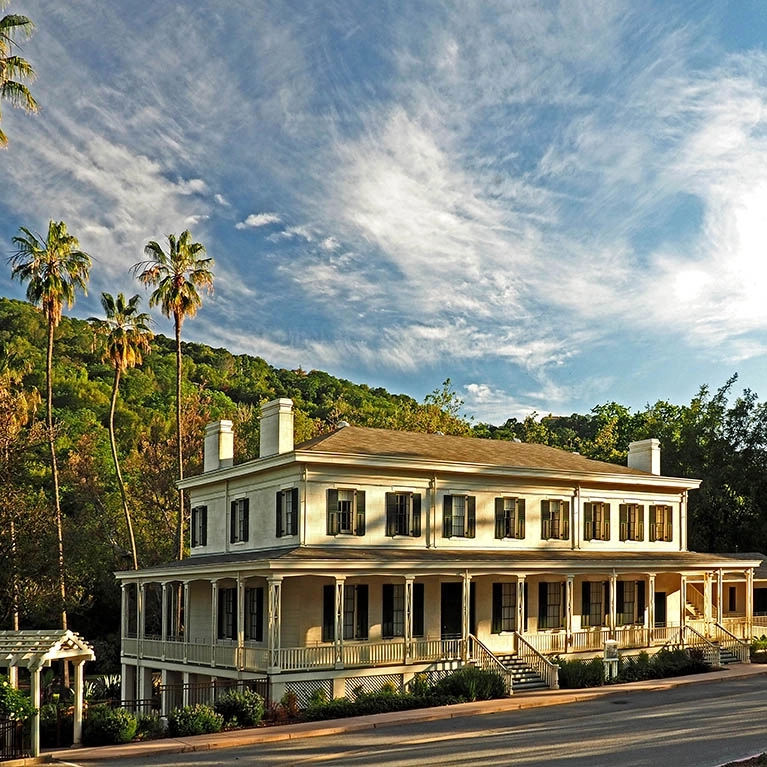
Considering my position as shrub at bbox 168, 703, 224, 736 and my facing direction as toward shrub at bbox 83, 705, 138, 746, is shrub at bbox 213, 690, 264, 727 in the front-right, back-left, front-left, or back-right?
back-right

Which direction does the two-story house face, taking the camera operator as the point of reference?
facing the viewer and to the right of the viewer

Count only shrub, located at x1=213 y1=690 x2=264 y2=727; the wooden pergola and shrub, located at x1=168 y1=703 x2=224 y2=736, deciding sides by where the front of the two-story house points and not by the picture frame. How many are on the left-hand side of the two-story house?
0

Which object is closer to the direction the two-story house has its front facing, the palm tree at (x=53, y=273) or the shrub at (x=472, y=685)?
the shrub

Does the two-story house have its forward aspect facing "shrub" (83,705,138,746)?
no

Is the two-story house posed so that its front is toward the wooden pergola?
no

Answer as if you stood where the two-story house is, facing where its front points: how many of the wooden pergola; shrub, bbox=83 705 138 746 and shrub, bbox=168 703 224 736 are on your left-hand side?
0

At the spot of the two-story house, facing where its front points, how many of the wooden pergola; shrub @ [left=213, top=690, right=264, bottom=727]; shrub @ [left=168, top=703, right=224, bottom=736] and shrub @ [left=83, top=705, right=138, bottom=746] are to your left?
0

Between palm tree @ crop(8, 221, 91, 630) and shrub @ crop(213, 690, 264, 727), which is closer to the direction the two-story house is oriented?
the shrub

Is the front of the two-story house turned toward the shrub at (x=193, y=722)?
no

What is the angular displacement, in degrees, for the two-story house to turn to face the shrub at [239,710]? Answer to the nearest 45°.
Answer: approximately 45° to its right
